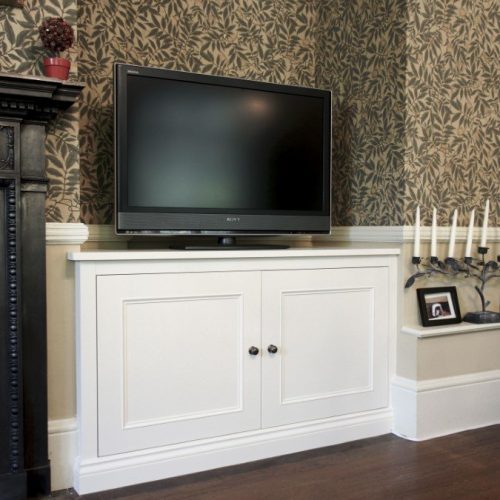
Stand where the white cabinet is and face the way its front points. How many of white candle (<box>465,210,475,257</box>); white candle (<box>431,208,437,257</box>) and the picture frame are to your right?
0

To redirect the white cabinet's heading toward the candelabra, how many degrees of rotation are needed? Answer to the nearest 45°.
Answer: approximately 45° to its left

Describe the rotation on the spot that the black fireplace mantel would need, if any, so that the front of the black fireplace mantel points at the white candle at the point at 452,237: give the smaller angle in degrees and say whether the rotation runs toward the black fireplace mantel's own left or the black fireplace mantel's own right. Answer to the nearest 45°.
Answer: approximately 45° to the black fireplace mantel's own left

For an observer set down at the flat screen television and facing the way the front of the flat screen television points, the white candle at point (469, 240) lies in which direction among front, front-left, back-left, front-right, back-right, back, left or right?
front-left

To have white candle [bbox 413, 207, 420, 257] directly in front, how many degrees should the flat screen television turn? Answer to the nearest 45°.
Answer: approximately 45° to its left

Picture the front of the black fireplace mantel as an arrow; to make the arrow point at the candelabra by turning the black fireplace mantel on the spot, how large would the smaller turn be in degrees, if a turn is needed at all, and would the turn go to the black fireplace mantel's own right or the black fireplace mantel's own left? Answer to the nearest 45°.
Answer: approximately 45° to the black fireplace mantel's own left

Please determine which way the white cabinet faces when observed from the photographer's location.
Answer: facing the viewer and to the right of the viewer

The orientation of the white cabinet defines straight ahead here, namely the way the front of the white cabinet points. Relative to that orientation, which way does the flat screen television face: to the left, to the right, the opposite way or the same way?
the same way

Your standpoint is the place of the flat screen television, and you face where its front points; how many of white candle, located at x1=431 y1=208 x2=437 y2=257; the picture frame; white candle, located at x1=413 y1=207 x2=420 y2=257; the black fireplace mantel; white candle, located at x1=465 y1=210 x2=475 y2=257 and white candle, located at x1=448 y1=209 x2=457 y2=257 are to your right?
1

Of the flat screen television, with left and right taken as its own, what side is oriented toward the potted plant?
right

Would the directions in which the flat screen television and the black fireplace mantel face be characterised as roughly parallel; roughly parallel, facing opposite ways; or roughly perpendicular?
roughly parallel

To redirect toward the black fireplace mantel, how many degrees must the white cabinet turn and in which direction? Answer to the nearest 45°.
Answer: approximately 135° to its right

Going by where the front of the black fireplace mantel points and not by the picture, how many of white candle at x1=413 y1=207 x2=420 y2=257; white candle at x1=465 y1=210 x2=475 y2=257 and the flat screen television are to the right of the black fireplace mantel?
0

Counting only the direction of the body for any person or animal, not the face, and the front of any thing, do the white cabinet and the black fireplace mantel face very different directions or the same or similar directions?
same or similar directions
